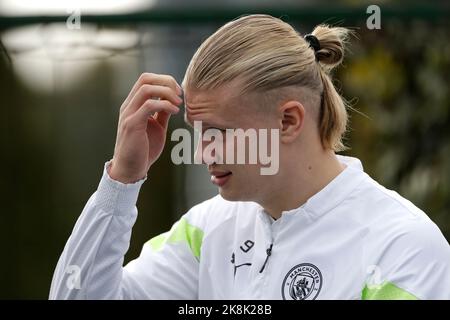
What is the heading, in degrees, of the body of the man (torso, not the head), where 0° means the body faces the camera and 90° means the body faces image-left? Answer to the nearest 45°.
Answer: approximately 45°
